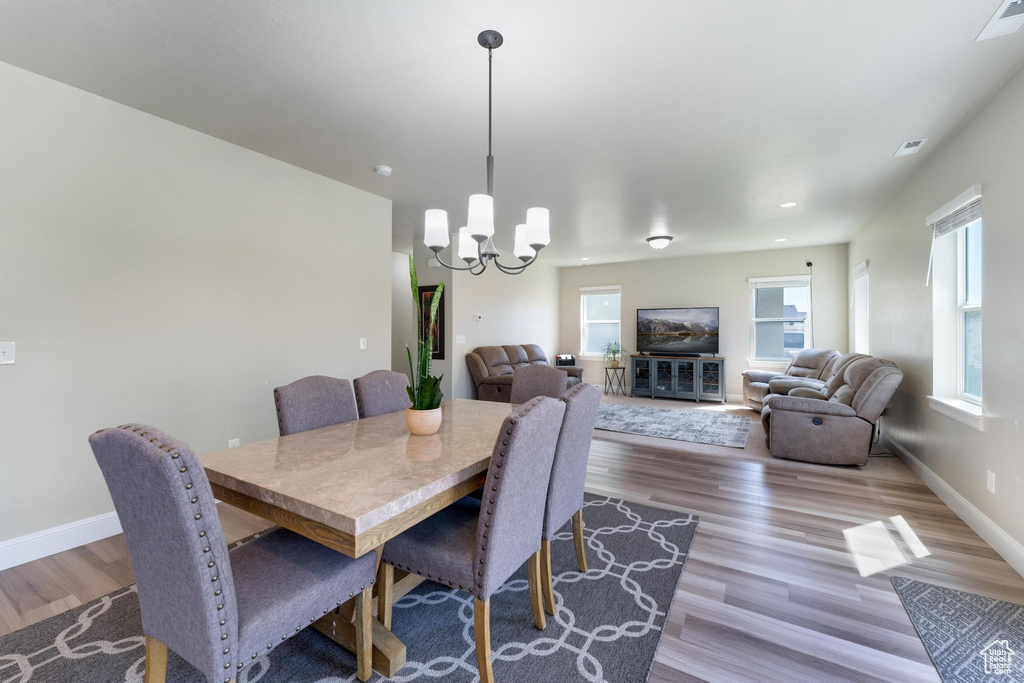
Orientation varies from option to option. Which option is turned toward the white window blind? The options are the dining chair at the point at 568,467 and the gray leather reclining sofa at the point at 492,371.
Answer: the gray leather reclining sofa

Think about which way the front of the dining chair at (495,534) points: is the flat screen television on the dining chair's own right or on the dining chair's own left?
on the dining chair's own right

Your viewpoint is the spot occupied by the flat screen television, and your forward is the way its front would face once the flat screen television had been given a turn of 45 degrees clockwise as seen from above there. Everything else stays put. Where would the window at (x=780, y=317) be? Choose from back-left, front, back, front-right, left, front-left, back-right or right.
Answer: back-left

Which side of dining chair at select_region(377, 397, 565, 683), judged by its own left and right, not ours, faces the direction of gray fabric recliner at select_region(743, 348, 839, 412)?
right

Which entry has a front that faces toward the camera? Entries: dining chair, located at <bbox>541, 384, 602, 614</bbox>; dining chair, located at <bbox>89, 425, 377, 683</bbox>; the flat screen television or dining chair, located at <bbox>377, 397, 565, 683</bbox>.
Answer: the flat screen television

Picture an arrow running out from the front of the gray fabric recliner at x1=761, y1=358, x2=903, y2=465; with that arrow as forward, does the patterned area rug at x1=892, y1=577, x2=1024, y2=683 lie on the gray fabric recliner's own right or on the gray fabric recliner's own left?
on the gray fabric recliner's own left

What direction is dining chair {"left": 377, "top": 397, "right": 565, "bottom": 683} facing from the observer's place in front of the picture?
facing away from the viewer and to the left of the viewer

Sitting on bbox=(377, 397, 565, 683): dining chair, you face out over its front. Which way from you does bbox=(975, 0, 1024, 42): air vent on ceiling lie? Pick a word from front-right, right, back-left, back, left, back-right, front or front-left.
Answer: back-right

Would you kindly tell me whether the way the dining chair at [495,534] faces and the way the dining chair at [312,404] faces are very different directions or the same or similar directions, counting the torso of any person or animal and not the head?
very different directions

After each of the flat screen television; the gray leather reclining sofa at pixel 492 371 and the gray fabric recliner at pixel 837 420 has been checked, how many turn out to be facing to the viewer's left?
1

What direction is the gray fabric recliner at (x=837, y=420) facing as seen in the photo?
to the viewer's left

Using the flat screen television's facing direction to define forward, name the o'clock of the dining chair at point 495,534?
The dining chair is roughly at 12 o'clock from the flat screen television.

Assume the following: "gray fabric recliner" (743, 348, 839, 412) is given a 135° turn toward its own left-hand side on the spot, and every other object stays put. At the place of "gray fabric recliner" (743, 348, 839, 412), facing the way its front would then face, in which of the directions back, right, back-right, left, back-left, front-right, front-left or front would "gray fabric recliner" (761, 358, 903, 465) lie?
right

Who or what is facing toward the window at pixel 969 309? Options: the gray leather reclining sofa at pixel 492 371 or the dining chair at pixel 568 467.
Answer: the gray leather reclining sofa

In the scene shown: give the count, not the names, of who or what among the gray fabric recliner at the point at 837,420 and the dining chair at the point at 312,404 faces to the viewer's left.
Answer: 1

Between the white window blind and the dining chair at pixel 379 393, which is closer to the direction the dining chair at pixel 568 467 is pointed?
the dining chair

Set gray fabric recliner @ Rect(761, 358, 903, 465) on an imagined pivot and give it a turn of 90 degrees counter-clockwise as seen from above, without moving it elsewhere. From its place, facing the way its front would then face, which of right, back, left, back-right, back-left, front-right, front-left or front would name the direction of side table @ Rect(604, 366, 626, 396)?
back-right
